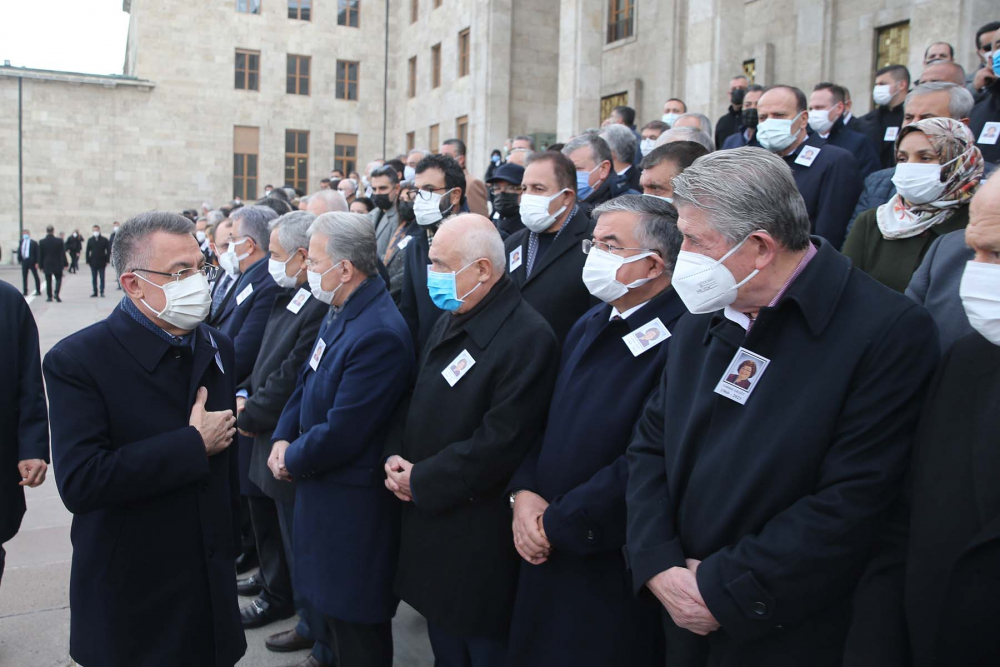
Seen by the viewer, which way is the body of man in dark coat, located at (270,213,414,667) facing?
to the viewer's left

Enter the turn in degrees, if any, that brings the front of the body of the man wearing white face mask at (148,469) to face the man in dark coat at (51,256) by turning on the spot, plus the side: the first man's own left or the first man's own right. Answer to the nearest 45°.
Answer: approximately 135° to the first man's own left

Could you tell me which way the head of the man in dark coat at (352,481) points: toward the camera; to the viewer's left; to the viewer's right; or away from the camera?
to the viewer's left

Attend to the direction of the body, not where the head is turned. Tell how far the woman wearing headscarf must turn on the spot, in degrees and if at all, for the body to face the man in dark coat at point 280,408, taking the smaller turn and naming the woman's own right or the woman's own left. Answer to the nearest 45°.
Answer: approximately 45° to the woman's own right

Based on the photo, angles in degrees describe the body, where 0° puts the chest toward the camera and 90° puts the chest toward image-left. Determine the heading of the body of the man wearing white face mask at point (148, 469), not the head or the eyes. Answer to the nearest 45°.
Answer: approximately 315°

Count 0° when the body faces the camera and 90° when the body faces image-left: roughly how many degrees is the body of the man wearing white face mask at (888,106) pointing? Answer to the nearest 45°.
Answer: approximately 45°

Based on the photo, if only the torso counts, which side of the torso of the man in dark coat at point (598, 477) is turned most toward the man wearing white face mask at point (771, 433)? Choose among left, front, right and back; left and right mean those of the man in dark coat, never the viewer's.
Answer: left

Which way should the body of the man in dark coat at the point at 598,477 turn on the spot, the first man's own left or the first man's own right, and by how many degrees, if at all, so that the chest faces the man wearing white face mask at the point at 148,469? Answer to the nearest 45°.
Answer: approximately 45° to the first man's own right

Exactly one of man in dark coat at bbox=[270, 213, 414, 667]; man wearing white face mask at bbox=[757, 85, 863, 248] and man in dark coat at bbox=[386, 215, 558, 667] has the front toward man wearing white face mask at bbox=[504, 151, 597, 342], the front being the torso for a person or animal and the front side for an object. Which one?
man wearing white face mask at bbox=[757, 85, 863, 248]

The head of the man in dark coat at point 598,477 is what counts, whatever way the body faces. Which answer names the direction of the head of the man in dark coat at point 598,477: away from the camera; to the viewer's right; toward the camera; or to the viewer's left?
to the viewer's left
